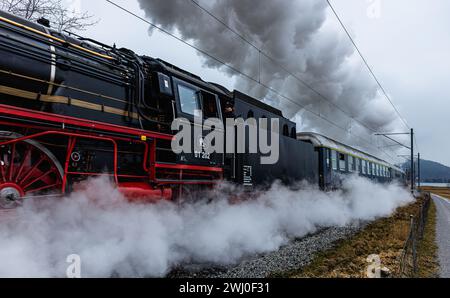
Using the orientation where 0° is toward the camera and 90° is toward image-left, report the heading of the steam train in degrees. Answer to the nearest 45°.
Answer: approximately 45°
